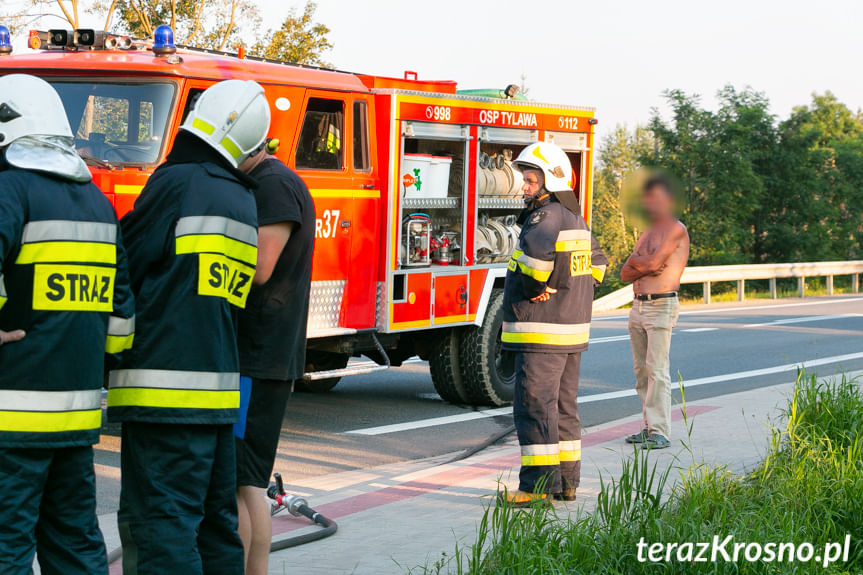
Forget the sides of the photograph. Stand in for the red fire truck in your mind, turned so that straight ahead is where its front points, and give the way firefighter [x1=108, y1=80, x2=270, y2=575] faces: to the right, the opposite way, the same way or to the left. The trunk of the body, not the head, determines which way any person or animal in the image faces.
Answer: to the right

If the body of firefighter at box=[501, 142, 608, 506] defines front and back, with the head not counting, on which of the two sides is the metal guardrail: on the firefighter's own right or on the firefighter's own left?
on the firefighter's own right

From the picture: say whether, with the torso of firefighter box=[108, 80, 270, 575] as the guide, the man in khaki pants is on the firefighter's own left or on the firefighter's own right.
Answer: on the firefighter's own right

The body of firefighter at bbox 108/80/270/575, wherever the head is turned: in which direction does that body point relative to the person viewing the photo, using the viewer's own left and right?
facing away from the viewer and to the left of the viewer

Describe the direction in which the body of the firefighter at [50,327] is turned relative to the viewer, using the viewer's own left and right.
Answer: facing away from the viewer and to the left of the viewer

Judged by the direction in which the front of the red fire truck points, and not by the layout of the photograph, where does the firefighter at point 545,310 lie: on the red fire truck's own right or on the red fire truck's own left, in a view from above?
on the red fire truck's own left
